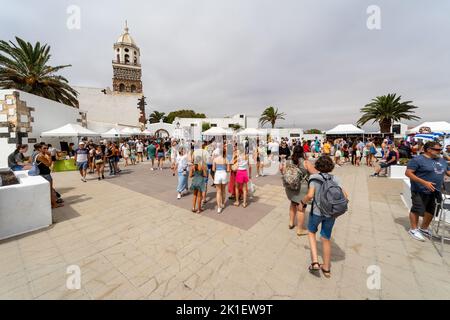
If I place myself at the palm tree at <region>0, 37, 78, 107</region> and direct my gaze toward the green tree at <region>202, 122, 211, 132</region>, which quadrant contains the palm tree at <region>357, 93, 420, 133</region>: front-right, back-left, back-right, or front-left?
front-right

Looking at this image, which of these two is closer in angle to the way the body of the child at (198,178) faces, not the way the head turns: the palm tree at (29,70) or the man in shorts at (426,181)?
the palm tree

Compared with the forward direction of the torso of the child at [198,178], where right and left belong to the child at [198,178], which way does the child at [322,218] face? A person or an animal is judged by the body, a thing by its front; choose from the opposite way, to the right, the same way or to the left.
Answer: the same way

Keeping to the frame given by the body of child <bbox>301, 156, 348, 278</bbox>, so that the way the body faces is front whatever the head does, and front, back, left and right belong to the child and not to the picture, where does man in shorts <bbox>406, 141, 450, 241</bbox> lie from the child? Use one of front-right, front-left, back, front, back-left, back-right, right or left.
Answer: right

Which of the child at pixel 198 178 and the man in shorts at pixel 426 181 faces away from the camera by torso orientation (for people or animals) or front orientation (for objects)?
the child

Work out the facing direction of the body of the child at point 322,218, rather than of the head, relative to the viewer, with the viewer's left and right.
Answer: facing away from the viewer and to the left of the viewer

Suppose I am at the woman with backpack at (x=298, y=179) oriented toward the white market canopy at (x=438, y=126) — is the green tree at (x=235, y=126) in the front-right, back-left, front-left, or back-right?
front-left

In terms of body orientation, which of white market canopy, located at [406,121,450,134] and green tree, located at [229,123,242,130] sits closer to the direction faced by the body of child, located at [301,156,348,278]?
the green tree

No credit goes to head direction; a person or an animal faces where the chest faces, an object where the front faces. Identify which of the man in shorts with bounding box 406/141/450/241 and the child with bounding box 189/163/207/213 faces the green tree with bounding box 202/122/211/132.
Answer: the child

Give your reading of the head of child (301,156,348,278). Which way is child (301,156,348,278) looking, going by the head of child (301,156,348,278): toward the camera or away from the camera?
away from the camera
